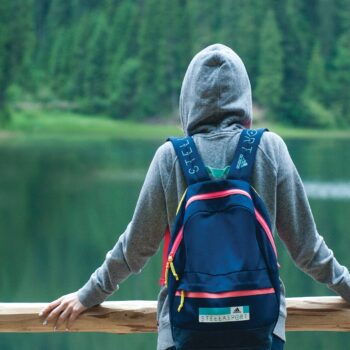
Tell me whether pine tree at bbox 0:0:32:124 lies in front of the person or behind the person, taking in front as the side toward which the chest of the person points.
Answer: in front

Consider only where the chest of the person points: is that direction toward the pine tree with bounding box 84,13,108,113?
yes

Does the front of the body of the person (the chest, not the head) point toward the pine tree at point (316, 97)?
yes

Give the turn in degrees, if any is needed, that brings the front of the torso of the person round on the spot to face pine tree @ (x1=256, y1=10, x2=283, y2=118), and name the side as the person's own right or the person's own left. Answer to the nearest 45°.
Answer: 0° — they already face it

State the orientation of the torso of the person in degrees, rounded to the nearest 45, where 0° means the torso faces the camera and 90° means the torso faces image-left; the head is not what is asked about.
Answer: approximately 180°

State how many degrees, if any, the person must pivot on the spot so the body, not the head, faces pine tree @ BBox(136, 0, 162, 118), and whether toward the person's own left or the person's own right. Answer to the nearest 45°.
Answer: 0° — they already face it

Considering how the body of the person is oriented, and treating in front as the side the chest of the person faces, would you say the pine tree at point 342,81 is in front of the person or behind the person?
in front

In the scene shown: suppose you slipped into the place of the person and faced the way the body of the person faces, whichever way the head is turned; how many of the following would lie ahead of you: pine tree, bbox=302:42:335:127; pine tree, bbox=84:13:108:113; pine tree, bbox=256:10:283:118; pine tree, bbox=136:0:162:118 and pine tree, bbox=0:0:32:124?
5

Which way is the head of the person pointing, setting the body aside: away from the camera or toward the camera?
away from the camera
